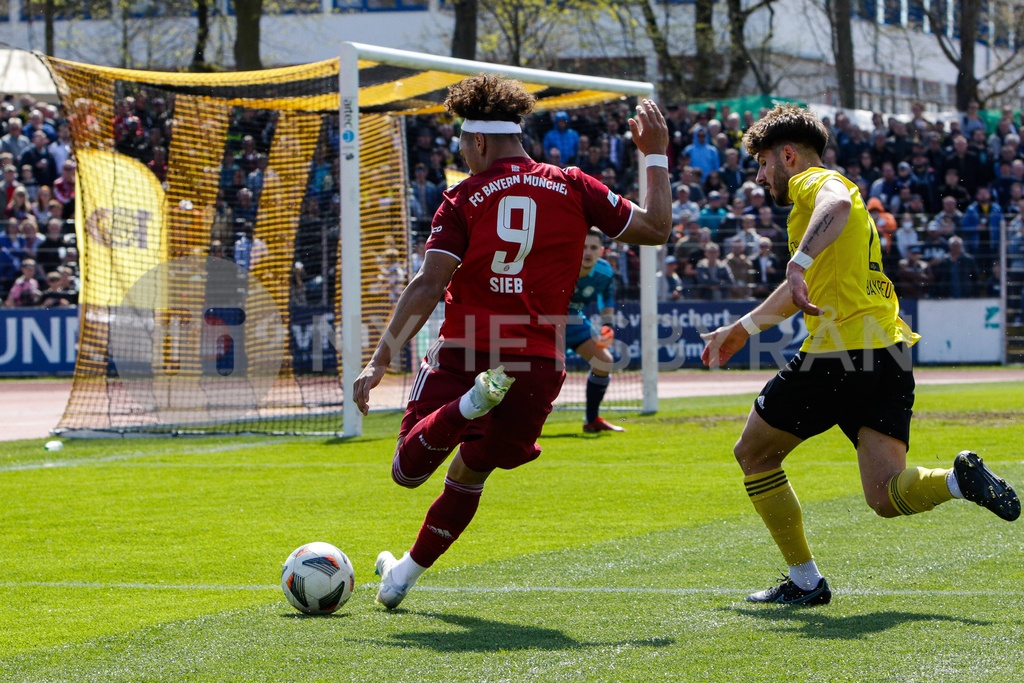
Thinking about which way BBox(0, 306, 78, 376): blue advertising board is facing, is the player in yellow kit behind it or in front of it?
in front

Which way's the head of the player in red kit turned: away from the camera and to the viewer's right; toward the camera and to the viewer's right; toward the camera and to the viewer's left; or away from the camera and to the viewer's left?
away from the camera and to the viewer's left

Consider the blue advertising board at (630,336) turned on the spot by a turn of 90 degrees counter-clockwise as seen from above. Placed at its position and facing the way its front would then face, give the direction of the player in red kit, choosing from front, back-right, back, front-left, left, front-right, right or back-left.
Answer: right

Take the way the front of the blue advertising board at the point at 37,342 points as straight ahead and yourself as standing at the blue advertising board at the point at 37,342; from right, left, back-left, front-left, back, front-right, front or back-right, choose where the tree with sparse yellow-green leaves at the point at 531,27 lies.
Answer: back-left

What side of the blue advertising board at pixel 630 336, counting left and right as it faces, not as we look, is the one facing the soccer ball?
front

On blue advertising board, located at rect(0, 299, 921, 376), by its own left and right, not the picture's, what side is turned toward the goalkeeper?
front

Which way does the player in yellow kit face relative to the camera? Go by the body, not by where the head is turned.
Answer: to the viewer's left

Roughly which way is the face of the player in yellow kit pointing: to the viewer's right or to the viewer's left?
to the viewer's left

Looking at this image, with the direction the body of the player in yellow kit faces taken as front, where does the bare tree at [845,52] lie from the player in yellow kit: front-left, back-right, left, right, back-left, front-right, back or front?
right

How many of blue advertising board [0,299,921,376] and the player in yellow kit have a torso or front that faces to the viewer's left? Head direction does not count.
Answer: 1

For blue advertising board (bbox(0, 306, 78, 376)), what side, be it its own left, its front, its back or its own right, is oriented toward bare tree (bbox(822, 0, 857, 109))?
left

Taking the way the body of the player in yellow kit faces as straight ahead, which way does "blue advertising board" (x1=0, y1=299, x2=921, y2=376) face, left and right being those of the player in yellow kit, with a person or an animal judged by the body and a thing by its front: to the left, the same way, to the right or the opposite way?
to the left
